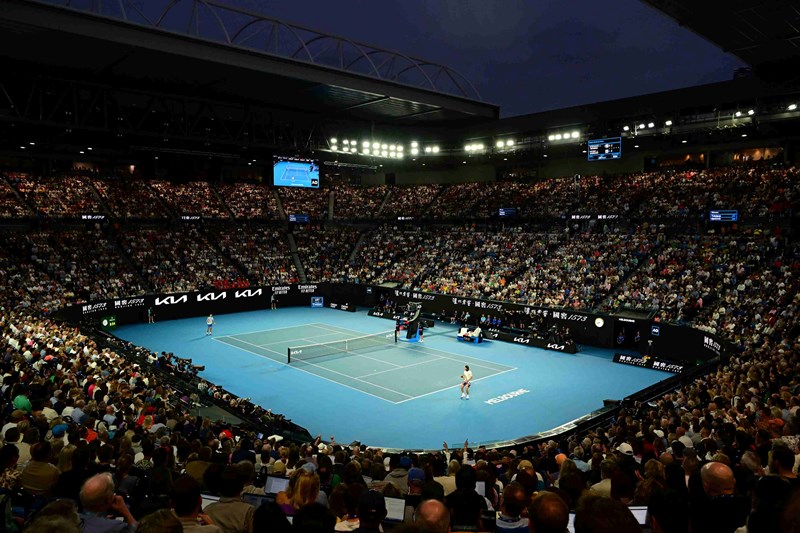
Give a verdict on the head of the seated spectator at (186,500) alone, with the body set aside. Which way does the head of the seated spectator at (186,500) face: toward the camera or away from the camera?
away from the camera

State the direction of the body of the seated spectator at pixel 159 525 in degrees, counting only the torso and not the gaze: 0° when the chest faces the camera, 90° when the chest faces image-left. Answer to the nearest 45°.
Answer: approximately 180°

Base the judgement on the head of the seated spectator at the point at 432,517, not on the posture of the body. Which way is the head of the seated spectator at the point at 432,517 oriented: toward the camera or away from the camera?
away from the camera

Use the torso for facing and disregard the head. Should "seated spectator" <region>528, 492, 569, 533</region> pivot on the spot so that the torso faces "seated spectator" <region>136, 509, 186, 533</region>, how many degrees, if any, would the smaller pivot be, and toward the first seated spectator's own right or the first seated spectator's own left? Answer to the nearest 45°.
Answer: approximately 90° to the first seated spectator's own left

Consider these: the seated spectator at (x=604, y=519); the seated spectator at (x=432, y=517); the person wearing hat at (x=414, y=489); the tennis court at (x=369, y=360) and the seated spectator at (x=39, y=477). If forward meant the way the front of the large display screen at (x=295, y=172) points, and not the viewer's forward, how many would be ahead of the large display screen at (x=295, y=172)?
5

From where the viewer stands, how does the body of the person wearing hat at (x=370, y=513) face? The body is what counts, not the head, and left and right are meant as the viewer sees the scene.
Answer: facing away from the viewer

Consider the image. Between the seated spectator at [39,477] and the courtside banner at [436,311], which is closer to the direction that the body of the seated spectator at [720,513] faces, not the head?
the courtside banner

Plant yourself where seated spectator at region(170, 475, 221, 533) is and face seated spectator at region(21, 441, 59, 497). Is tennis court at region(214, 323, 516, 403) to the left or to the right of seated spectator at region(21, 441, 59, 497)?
right

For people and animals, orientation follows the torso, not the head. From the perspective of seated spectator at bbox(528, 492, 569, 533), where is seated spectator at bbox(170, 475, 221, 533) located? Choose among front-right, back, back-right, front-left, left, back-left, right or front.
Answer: left

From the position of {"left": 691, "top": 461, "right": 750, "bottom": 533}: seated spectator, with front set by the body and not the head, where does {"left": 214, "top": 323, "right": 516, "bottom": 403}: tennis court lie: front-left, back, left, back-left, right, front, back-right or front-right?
front-left

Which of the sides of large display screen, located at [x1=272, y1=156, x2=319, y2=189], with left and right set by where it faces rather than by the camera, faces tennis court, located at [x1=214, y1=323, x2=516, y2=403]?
front

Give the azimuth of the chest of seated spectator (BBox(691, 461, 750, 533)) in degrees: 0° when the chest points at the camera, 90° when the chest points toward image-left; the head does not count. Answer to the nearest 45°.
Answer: approximately 180°

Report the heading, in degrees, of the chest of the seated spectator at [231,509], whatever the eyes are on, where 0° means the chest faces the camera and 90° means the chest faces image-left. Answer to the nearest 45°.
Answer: approximately 180°

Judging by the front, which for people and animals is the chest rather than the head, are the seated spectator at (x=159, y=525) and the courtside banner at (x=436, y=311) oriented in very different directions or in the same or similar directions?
very different directions
